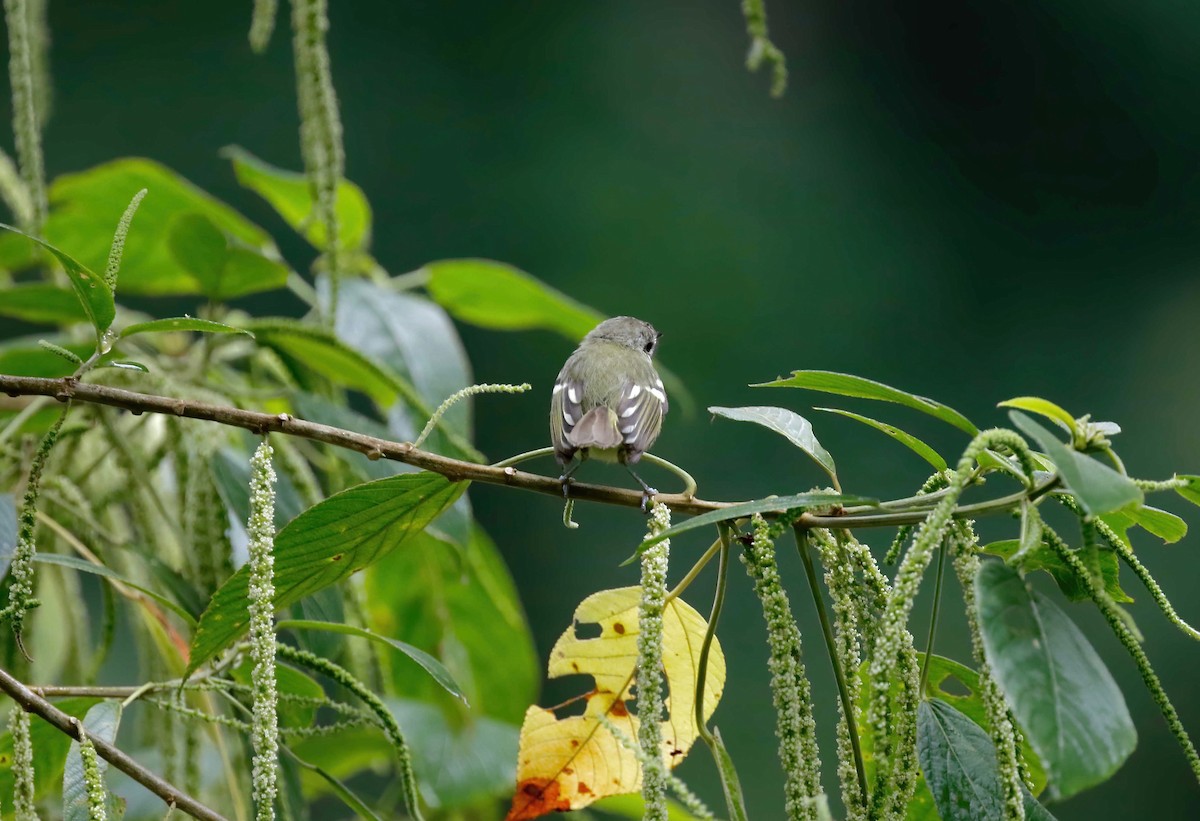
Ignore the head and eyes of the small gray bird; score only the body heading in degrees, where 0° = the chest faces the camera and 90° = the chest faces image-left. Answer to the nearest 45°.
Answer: approximately 180°

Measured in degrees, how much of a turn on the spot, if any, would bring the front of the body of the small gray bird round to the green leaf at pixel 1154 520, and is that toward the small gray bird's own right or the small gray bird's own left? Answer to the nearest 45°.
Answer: approximately 135° to the small gray bird's own right
